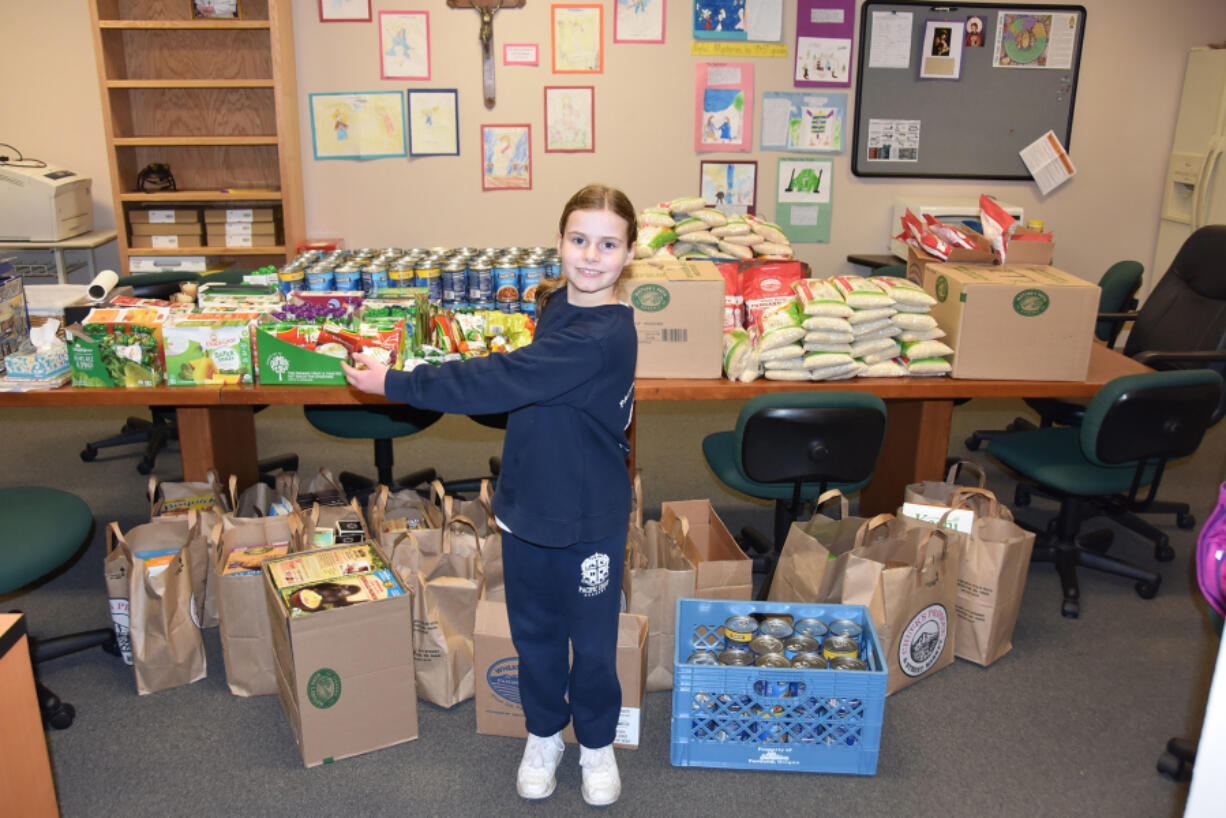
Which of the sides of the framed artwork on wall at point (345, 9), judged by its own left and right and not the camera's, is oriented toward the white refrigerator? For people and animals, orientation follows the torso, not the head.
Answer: left

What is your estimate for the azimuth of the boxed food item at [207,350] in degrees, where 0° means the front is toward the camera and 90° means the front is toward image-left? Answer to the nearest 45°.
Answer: approximately 0°

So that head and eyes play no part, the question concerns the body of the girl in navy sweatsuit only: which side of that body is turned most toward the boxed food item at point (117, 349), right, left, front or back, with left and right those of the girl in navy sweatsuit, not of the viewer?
right

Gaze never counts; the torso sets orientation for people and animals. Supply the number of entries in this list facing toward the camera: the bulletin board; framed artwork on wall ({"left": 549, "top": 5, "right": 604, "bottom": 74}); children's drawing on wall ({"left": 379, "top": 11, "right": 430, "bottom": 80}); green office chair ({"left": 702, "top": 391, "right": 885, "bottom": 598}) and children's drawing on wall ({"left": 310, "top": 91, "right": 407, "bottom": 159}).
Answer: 4

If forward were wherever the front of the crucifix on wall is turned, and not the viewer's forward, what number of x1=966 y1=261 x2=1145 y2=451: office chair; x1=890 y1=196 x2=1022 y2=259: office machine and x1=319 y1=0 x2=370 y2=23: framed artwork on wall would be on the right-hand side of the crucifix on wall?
1
